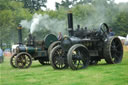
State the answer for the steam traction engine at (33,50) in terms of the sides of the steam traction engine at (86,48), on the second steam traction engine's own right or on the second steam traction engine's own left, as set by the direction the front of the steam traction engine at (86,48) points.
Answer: on the second steam traction engine's own right

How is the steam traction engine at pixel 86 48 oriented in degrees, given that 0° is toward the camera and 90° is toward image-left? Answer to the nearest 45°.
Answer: approximately 45°
